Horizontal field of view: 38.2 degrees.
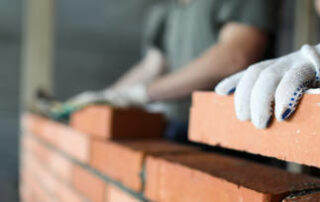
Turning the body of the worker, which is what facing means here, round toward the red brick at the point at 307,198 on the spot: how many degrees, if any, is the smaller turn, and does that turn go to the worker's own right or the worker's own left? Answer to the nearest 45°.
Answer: approximately 45° to the worker's own left

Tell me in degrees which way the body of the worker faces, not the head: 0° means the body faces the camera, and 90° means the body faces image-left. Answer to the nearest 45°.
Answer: approximately 45°
